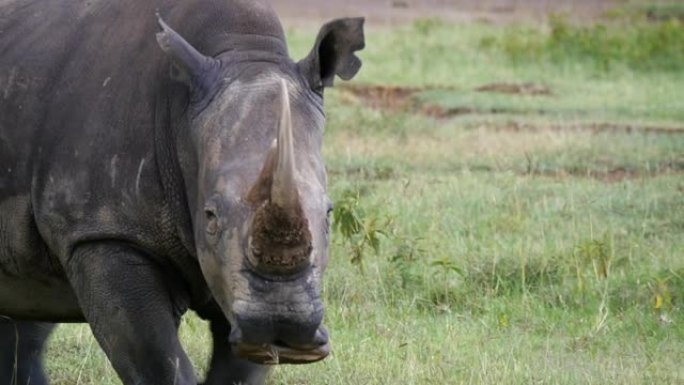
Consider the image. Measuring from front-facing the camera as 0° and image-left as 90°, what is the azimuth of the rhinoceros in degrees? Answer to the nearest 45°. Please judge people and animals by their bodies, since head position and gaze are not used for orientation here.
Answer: approximately 315°
